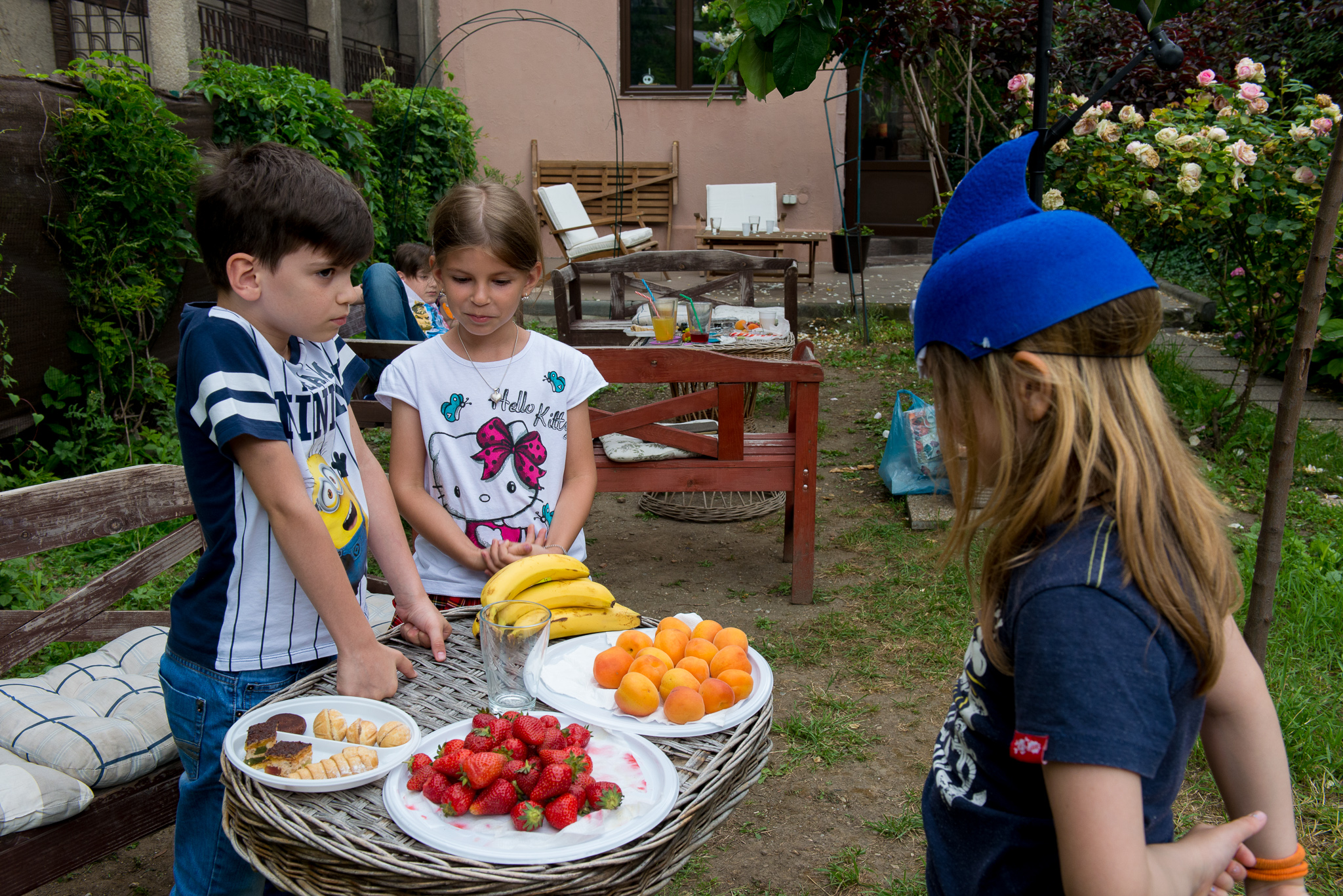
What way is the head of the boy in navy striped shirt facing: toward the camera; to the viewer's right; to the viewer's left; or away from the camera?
to the viewer's right

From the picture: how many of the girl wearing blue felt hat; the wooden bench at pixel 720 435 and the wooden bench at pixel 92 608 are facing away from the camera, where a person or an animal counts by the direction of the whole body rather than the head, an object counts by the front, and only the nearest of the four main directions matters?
1

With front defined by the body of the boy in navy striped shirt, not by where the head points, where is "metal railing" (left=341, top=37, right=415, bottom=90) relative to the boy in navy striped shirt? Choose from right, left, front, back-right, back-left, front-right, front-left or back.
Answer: back-left

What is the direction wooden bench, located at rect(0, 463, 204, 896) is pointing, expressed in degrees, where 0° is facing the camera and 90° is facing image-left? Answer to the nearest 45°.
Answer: approximately 315°

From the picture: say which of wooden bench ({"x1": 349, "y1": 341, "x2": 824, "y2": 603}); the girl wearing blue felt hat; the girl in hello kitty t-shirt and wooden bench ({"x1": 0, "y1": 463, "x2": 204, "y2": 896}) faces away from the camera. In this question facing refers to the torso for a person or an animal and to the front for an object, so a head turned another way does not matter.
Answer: wooden bench ({"x1": 349, "y1": 341, "x2": 824, "y2": 603})

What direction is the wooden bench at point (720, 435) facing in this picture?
away from the camera

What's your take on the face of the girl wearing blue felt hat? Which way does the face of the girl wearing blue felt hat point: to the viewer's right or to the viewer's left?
to the viewer's left

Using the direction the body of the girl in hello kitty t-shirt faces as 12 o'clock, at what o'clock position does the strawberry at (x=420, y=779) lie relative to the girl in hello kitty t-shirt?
The strawberry is roughly at 12 o'clock from the girl in hello kitty t-shirt.

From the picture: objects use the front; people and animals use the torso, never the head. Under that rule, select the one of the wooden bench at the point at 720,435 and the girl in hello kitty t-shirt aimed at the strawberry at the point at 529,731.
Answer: the girl in hello kitty t-shirt

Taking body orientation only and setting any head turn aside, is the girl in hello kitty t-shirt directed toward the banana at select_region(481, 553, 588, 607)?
yes

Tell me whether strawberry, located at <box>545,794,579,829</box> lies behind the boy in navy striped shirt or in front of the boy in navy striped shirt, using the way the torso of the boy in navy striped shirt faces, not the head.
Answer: in front

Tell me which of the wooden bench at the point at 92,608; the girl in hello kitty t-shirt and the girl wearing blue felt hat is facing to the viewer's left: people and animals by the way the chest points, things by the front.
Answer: the girl wearing blue felt hat

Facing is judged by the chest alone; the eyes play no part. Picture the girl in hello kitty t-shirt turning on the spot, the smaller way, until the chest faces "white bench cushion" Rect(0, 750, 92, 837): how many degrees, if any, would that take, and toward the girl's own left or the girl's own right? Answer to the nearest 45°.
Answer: approximately 45° to the girl's own right

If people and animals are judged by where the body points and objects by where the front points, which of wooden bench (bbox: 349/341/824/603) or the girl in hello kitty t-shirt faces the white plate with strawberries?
the girl in hello kitty t-shirt

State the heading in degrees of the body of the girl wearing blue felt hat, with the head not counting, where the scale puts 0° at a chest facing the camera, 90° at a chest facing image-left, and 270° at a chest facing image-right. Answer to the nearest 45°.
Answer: approximately 90°

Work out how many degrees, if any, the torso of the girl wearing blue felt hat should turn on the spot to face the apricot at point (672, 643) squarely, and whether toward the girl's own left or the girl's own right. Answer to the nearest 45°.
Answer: approximately 45° to the girl's own right

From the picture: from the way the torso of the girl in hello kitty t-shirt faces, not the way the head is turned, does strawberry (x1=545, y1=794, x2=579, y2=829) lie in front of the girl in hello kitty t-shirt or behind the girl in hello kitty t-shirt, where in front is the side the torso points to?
in front
